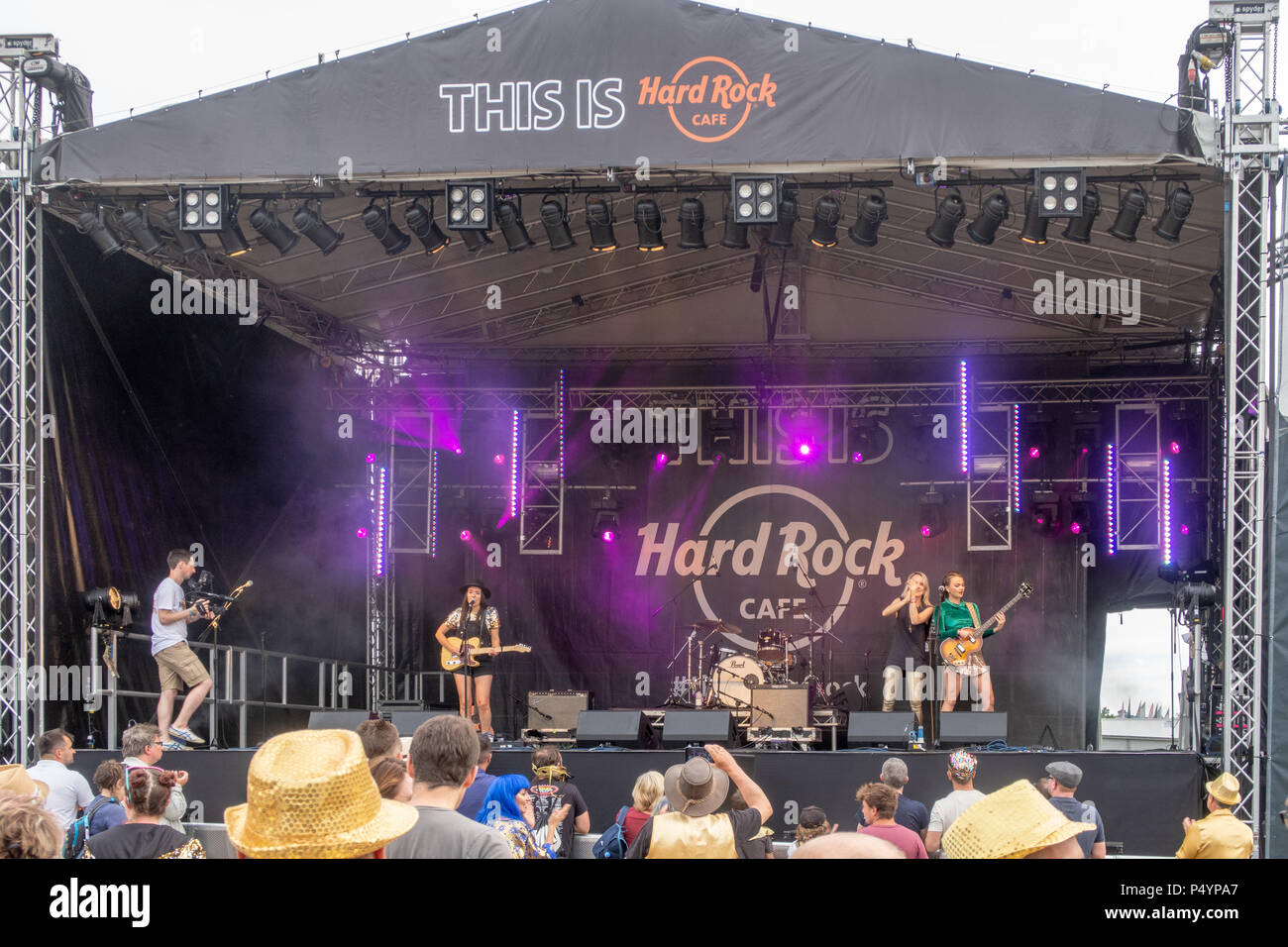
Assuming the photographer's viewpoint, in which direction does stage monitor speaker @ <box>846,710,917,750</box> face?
facing away from the viewer

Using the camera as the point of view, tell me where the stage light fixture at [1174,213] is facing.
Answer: facing away from the viewer and to the left of the viewer

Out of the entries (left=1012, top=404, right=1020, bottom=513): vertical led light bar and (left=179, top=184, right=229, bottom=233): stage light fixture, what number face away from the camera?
0

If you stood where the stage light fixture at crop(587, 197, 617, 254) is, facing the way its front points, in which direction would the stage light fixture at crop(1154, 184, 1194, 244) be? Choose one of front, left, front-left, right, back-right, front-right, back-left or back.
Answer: right

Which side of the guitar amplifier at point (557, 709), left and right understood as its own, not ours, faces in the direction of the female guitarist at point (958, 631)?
left

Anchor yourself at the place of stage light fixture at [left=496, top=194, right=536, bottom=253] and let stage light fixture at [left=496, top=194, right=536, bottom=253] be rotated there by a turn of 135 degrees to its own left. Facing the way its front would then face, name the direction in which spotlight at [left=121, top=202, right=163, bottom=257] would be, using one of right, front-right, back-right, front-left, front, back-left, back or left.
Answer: front

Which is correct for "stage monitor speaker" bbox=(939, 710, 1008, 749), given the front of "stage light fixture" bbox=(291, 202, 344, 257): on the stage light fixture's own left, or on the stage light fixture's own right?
on the stage light fixture's own right

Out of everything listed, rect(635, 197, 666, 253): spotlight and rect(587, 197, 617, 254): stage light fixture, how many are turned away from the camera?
2

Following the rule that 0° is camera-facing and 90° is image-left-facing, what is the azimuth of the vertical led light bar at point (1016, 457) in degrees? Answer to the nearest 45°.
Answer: approximately 0°

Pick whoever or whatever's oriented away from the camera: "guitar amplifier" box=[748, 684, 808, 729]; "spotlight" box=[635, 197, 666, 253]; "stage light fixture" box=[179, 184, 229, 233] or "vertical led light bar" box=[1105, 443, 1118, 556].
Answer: the spotlight

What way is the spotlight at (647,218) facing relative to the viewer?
away from the camera

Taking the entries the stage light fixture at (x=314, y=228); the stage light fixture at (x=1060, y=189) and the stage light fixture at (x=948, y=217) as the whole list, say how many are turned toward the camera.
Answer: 1
